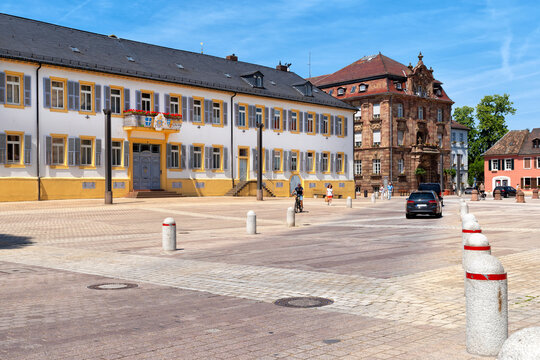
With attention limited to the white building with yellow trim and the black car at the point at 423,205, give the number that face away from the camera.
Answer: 1

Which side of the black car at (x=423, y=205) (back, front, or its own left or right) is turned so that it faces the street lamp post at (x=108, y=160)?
left

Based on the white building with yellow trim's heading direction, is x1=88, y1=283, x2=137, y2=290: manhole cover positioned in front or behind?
in front

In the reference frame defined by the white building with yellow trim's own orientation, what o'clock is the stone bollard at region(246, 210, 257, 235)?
The stone bollard is roughly at 1 o'clock from the white building with yellow trim.

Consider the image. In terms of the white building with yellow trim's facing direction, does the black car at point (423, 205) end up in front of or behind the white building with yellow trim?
in front

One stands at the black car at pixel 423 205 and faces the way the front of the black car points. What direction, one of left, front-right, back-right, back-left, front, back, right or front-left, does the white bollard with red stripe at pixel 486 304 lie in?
back

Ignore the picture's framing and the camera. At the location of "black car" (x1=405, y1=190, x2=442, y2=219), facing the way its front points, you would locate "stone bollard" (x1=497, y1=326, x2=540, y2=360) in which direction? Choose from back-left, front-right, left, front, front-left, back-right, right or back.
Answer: back

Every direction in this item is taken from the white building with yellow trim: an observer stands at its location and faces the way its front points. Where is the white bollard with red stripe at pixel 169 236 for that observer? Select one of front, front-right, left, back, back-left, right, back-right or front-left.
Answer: front-right

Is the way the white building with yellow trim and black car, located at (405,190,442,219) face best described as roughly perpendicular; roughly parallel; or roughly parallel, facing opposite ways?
roughly perpendicular

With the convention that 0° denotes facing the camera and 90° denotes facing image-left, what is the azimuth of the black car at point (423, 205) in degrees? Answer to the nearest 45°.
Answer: approximately 180°

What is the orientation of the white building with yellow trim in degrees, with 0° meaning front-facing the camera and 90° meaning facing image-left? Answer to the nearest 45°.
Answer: approximately 315°

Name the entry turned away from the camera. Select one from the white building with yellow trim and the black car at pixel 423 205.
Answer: the black car
